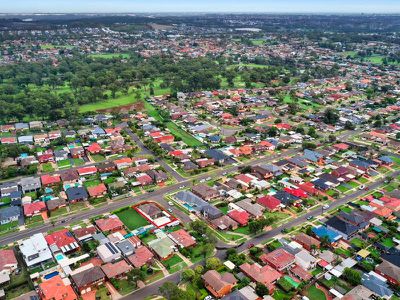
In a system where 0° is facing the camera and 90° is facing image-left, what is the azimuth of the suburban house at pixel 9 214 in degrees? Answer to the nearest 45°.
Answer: approximately 315°

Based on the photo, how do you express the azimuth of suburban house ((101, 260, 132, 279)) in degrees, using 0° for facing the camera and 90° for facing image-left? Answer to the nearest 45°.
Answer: approximately 315°

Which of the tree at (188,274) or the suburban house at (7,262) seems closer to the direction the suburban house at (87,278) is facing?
the tree

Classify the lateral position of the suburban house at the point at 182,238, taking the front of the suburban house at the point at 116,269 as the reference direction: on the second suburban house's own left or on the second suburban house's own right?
on the second suburban house's own left
